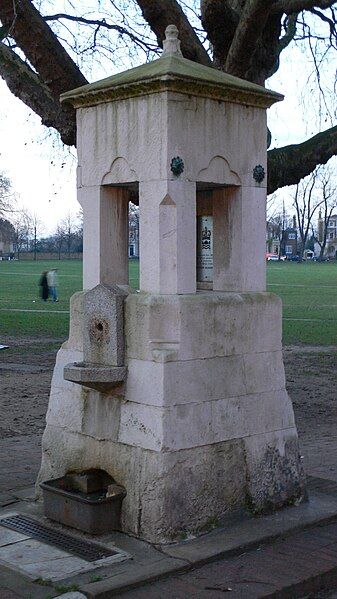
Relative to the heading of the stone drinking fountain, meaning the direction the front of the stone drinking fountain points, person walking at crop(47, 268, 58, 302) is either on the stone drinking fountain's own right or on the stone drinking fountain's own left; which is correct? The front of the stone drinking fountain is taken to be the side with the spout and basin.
on the stone drinking fountain's own right

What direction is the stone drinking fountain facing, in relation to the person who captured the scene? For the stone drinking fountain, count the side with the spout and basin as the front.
facing the viewer and to the left of the viewer

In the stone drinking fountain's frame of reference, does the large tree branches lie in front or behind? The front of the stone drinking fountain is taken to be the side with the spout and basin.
behind
